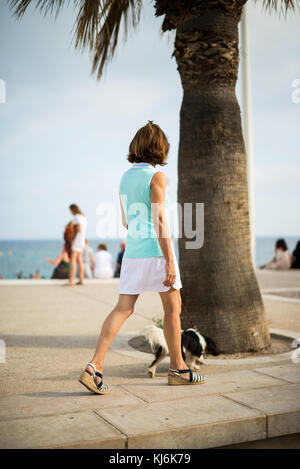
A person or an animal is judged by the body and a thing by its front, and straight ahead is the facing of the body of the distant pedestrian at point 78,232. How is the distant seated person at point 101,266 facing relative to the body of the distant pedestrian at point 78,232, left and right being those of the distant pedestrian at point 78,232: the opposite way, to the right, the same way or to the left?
to the right

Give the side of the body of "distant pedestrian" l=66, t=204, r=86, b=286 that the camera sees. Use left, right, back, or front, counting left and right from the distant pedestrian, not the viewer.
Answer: left

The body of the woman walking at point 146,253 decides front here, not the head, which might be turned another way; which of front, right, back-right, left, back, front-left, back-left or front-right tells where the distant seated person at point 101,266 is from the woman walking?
front-left

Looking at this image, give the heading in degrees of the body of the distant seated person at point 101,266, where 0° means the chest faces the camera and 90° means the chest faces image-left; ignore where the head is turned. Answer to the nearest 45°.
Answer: approximately 180°

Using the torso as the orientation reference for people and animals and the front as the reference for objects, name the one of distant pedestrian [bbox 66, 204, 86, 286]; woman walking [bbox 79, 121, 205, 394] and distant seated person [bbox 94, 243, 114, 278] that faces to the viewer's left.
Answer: distant pedestrian [bbox 66, 204, 86, 286]

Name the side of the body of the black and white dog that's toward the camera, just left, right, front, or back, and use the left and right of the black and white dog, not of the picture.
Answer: right

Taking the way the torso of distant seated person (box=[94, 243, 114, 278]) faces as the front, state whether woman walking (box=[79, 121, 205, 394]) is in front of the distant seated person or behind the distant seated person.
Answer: behind

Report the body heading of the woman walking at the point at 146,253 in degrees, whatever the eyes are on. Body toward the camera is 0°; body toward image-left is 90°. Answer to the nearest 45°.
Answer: approximately 225°

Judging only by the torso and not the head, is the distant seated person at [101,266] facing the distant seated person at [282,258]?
no

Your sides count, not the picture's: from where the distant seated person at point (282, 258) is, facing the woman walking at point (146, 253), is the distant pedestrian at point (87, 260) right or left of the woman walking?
right

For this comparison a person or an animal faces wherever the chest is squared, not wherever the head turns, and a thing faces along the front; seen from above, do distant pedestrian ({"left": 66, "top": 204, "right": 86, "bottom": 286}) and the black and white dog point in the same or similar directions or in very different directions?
very different directions

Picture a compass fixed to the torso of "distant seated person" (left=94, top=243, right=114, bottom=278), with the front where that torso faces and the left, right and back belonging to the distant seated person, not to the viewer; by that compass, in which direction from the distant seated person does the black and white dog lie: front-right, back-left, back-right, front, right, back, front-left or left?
back
